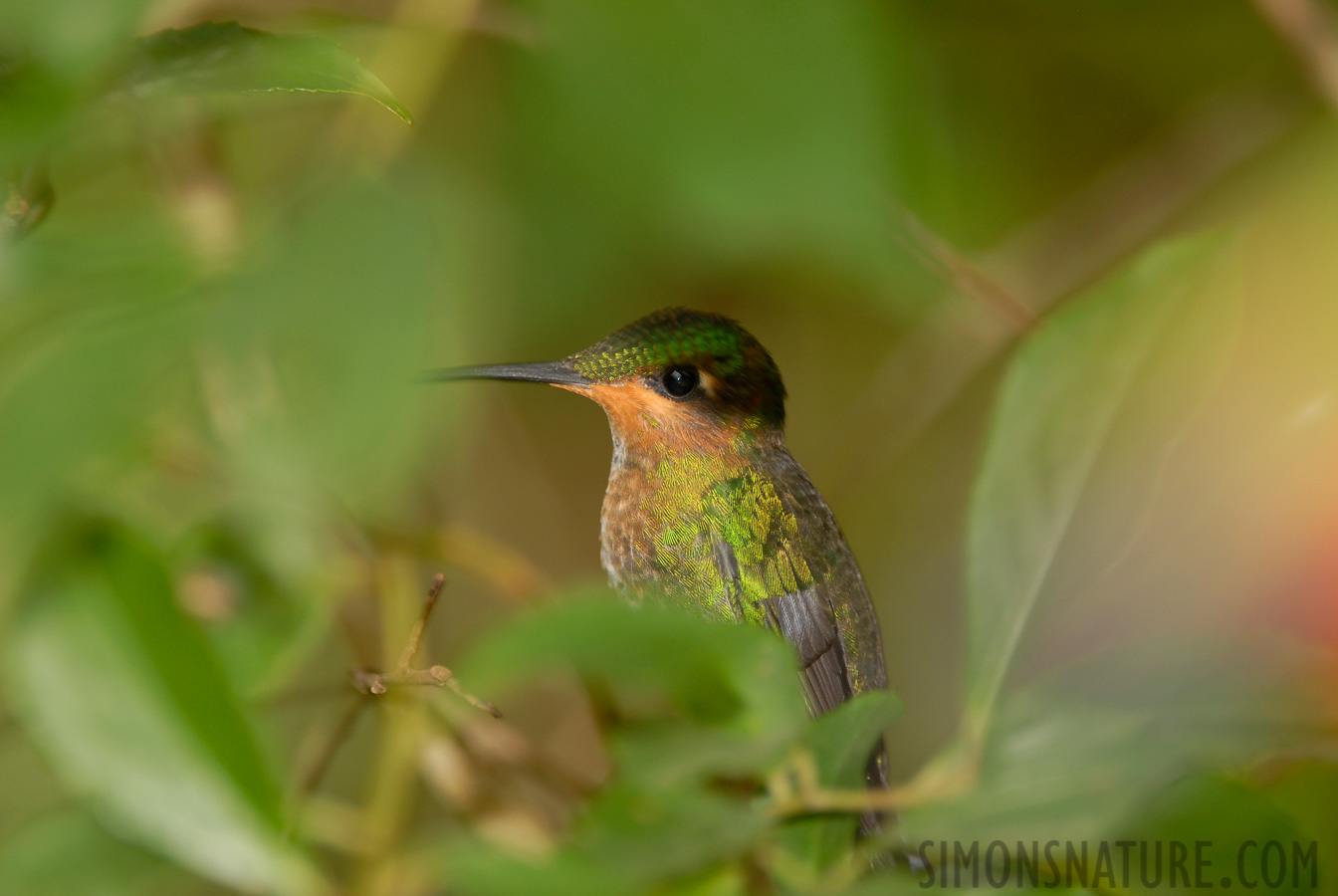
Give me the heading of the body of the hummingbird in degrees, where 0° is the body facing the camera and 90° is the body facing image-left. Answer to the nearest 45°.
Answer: approximately 90°
